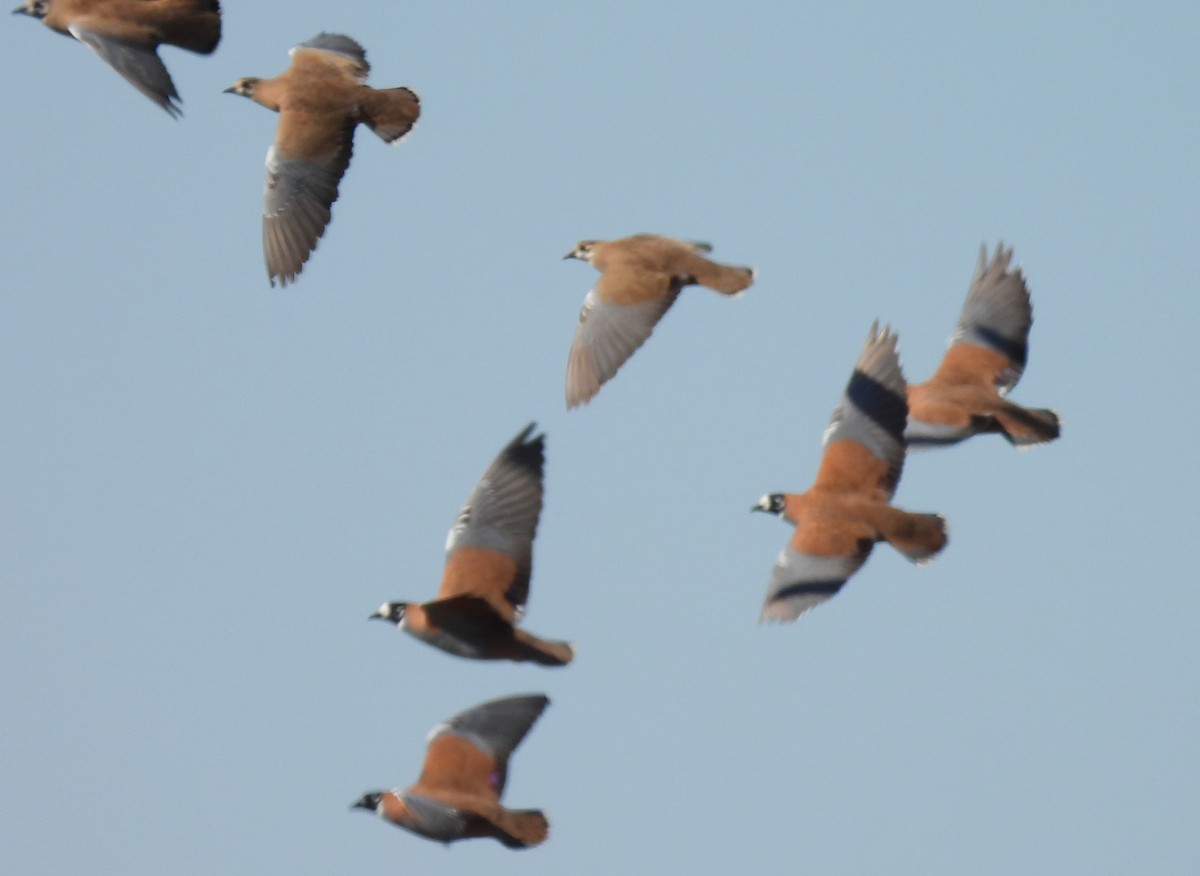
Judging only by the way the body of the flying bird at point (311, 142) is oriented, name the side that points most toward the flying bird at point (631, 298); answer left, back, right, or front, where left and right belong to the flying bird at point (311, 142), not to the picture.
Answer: back

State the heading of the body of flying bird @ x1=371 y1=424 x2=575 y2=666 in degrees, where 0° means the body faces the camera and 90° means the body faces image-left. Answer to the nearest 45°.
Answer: approximately 90°

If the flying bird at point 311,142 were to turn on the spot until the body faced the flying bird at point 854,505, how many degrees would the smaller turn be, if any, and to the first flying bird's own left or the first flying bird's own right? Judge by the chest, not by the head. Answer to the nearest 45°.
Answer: approximately 135° to the first flying bird's own left

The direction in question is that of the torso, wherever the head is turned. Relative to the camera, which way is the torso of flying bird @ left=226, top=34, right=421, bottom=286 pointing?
to the viewer's left

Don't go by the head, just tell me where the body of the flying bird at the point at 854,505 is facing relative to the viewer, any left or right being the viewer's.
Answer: facing to the left of the viewer

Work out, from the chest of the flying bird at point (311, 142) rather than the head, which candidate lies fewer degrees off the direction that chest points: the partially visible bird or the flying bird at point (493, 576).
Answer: the partially visible bird

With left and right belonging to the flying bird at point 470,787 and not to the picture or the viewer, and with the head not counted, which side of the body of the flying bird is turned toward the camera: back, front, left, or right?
left

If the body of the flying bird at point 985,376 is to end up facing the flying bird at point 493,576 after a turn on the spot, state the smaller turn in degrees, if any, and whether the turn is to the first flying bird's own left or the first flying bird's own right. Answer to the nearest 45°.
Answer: approximately 45° to the first flying bird's own left
